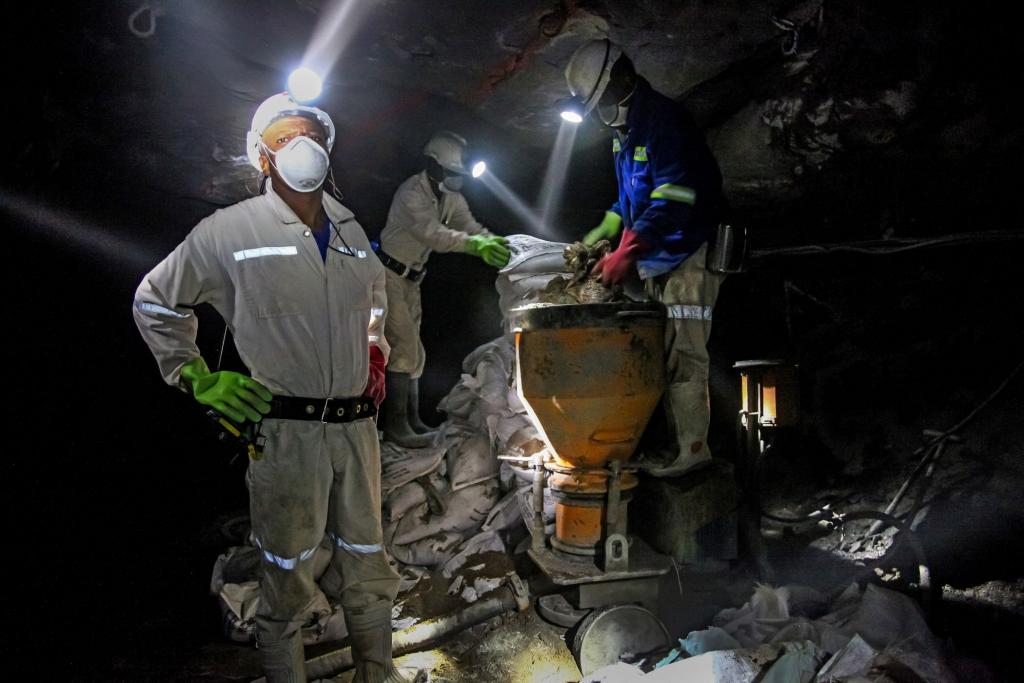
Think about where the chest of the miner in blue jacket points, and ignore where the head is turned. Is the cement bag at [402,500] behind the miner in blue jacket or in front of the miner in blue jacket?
in front

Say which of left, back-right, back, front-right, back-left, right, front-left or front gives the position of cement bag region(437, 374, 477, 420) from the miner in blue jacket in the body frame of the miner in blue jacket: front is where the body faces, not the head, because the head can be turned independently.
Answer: front-right

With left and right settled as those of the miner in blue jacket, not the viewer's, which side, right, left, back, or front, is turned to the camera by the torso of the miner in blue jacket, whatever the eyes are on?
left
